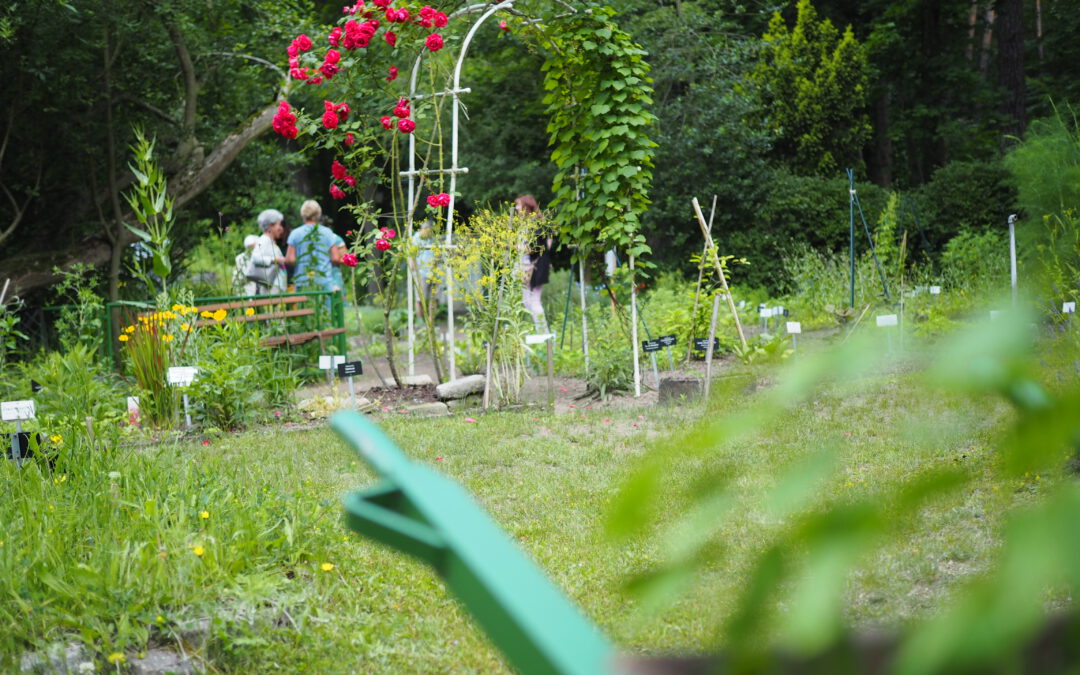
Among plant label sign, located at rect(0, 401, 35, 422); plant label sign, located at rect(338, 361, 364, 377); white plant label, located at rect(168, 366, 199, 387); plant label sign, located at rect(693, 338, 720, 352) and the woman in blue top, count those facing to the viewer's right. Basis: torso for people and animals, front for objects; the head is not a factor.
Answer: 0

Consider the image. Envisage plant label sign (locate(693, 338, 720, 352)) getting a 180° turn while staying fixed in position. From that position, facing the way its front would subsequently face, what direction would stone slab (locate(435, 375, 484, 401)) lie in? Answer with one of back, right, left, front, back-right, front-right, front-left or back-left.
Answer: back-left

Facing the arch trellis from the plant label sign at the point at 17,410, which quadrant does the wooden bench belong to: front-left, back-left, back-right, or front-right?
front-left

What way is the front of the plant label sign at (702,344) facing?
toward the camera

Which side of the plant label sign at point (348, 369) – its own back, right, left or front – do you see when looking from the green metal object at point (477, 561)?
front

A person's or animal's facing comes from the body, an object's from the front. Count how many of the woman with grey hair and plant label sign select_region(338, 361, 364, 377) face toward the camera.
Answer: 1

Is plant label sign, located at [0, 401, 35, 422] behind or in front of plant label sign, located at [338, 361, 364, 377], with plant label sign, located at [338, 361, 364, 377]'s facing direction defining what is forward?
in front

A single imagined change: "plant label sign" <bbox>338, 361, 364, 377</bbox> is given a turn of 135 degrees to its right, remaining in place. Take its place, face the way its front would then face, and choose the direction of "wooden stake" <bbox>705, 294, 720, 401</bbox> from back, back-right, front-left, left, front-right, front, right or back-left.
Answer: back-right

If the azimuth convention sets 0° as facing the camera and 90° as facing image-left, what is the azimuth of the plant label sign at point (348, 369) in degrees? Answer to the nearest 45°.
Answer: approximately 0°

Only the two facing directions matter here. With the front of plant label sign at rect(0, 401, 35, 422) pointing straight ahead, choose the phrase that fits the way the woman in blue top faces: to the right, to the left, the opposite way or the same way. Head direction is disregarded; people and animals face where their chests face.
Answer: the opposite way

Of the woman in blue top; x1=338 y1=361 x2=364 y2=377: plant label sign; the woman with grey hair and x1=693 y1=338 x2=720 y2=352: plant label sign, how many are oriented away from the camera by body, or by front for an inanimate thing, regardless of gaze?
1

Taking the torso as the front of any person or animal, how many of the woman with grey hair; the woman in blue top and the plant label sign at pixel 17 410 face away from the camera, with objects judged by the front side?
1

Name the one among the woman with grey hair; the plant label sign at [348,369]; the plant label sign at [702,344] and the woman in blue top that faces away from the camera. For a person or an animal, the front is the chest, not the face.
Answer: the woman in blue top

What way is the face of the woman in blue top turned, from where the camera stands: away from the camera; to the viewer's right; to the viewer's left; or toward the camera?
away from the camera

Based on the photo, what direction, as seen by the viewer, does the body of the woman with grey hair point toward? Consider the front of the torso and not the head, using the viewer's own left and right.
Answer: facing to the right of the viewer

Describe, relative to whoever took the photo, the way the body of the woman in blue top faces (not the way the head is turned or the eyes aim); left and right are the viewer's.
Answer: facing away from the viewer

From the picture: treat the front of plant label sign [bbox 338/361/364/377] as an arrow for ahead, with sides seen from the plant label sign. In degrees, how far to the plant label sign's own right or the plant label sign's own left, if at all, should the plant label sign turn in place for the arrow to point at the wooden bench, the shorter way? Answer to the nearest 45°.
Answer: approximately 180°

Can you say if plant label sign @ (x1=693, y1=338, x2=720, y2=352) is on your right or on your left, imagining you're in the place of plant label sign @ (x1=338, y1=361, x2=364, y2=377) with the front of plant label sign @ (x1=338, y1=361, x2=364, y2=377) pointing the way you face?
on your left

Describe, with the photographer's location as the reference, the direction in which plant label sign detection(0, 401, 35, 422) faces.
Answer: facing the viewer
